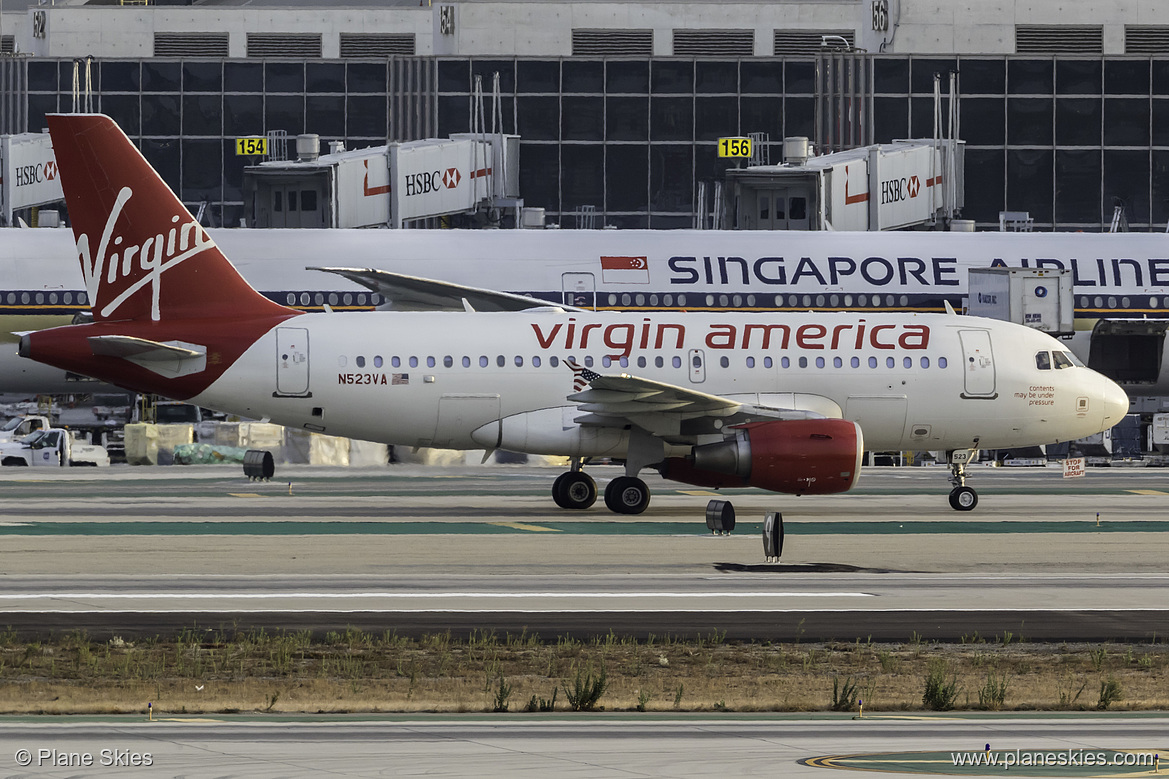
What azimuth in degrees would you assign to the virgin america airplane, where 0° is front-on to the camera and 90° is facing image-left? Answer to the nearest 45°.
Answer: approximately 270°
